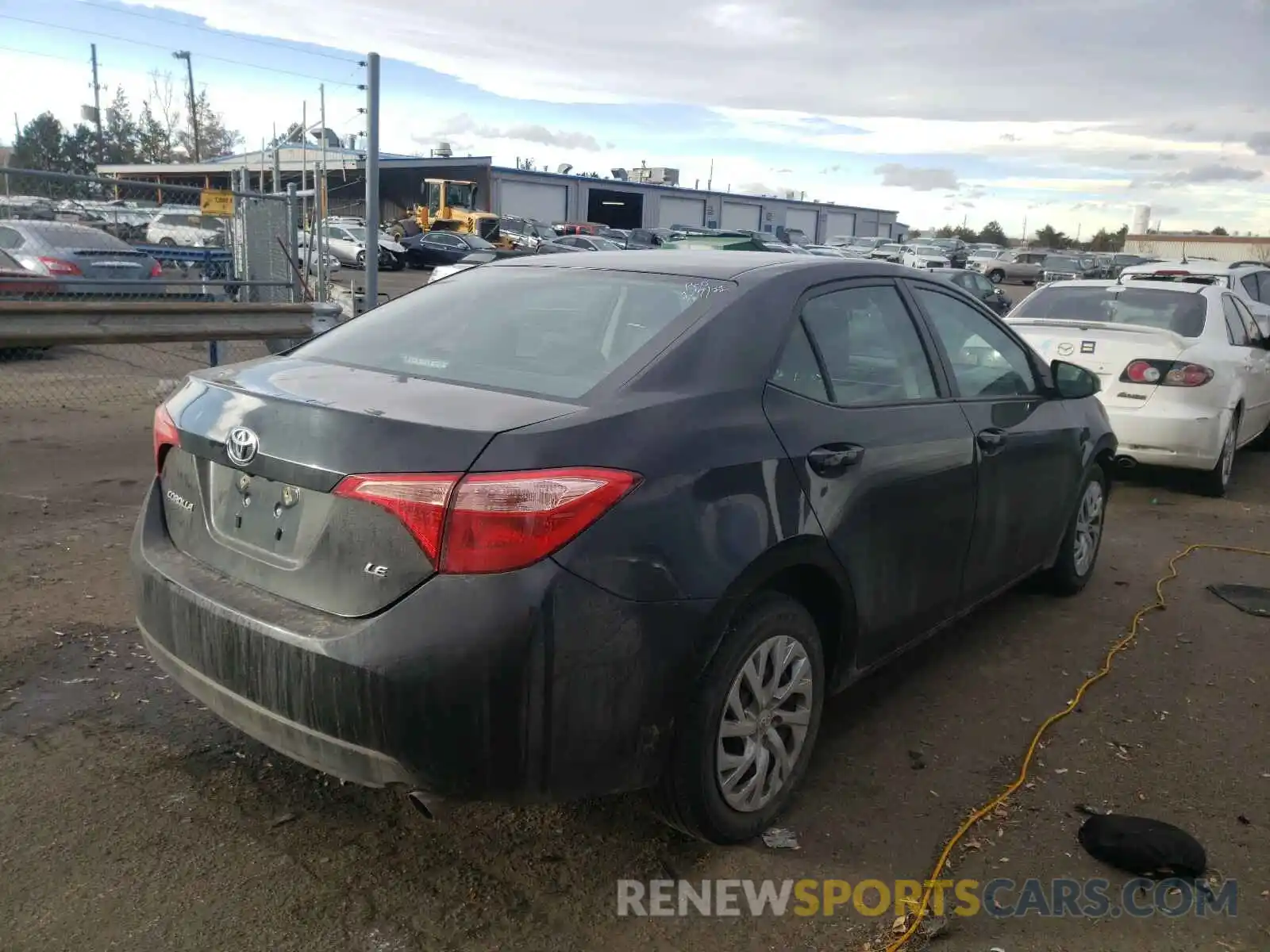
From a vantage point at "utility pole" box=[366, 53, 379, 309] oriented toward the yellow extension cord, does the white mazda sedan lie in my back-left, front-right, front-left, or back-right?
front-left

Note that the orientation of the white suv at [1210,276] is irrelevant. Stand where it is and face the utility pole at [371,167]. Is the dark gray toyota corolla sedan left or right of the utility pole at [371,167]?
left

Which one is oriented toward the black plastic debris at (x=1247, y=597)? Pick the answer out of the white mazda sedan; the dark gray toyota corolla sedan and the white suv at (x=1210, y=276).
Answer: the dark gray toyota corolla sedan

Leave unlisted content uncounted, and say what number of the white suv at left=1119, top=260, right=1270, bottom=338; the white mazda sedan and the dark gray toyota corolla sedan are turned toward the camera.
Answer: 0

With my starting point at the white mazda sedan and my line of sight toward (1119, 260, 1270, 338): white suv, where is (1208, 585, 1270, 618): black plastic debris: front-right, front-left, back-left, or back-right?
back-right

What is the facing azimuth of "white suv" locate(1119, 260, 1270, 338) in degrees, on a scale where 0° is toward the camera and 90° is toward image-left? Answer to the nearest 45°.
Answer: approximately 225°

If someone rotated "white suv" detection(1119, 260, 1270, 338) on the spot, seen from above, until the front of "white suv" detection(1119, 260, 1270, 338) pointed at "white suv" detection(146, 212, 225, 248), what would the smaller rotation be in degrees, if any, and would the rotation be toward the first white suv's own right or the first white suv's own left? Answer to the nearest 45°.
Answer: approximately 135° to the first white suv's own left

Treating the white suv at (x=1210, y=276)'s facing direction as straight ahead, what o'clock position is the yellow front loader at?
The yellow front loader is roughly at 9 o'clock from the white suv.

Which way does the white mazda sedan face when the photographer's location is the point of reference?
facing away from the viewer and to the right of the viewer

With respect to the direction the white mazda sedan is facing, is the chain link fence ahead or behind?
behind

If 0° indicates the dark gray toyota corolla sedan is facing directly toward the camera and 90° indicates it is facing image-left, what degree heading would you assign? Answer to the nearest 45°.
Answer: approximately 225°
